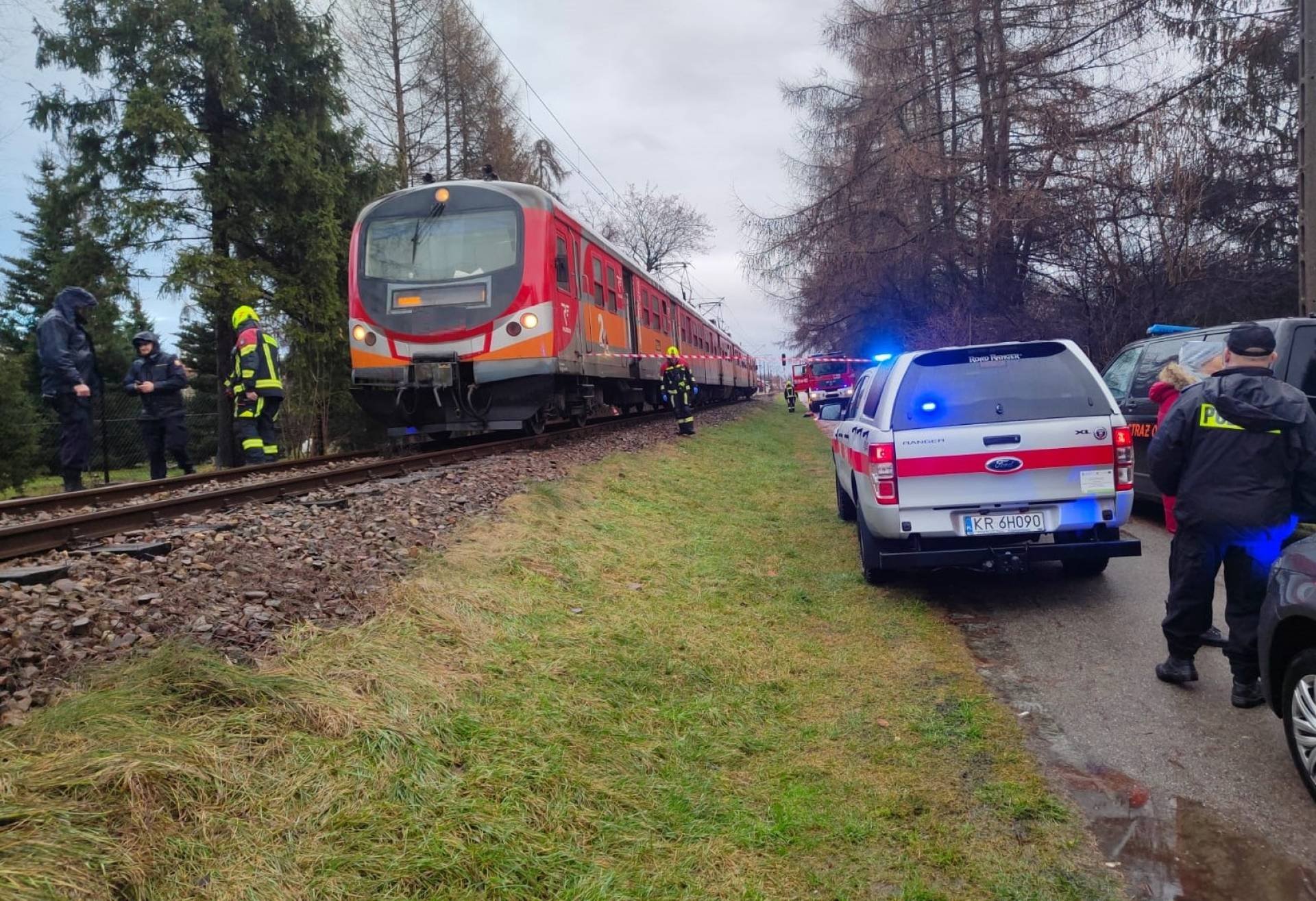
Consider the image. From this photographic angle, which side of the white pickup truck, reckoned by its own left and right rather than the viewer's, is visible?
back

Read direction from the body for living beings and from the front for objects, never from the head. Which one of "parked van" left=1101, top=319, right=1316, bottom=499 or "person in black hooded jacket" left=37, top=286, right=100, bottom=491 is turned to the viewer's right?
the person in black hooded jacket

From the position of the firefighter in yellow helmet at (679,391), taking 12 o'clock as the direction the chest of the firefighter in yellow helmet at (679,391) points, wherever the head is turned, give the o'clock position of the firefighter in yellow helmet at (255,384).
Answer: the firefighter in yellow helmet at (255,384) is roughly at 1 o'clock from the firefighter in yellow helmet at (679,391).

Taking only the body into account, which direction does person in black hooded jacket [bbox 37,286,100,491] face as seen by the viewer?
to the viewer's right

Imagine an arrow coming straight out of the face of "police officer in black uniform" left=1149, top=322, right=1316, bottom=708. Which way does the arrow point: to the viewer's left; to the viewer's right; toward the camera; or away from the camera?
away from the camera

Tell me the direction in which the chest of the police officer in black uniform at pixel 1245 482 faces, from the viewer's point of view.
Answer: away from the camera

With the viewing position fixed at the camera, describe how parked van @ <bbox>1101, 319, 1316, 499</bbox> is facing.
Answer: facing away from the viewer and to the left of the viewer
